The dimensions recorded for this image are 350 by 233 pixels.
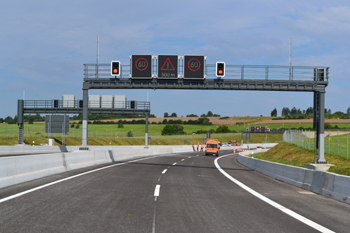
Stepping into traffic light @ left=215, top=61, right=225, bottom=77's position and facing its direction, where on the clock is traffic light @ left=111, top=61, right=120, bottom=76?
traffic light @ left=111, top=61, right=120, bottom=76 is roughly at 3 o'clock from traffic light @ left=215, top=61, right=225, bottom=77.

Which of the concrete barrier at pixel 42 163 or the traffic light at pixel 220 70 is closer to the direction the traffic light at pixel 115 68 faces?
the concrete barrier

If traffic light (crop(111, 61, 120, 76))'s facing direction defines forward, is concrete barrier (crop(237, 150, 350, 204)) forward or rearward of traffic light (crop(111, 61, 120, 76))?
forward

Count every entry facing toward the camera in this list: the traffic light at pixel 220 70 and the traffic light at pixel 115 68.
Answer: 2

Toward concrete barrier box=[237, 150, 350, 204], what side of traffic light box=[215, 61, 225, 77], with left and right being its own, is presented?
front

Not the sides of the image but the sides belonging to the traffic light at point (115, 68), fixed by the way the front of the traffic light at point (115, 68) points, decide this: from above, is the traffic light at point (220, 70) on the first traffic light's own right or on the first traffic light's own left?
on the first traffic light's own left

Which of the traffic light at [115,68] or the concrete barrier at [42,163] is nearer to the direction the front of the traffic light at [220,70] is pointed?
the concrete barrier

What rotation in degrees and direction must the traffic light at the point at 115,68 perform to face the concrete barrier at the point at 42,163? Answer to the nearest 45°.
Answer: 0° — it already faces it

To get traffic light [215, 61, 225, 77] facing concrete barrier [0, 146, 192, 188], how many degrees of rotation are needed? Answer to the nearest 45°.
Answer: approximately 45° to its right

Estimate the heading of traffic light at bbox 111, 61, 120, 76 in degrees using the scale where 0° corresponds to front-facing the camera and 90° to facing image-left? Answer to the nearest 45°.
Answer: approximately 0°
